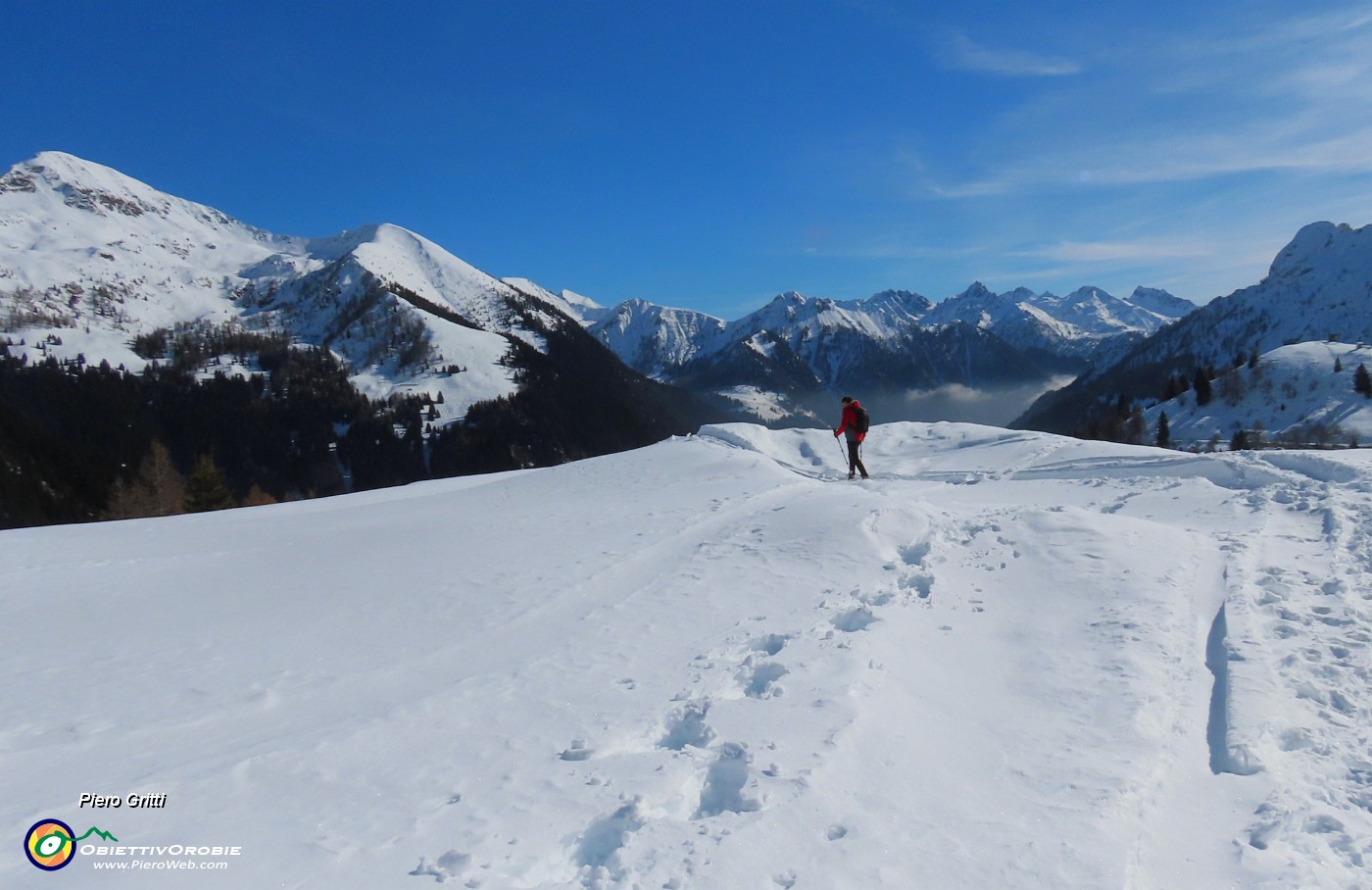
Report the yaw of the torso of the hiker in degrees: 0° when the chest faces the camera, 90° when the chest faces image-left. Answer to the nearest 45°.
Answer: approximately 90°
